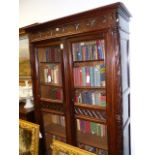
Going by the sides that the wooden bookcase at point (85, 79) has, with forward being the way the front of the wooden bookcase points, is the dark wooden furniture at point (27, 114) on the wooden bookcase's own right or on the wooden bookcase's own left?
on the wooden bookcase's own right

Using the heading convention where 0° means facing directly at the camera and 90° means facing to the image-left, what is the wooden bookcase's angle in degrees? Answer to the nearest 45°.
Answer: approximately 45°
